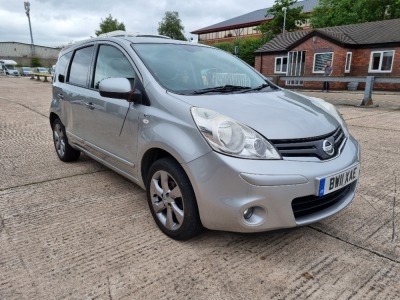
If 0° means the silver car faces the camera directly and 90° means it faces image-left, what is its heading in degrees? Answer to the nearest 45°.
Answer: approximately 315°

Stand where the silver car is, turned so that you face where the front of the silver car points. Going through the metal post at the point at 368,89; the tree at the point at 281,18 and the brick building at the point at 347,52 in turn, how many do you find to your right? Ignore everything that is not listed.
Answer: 0

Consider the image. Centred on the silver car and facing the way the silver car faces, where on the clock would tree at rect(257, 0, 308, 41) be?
The tree is roughly at 8 o'clock from the silver car.

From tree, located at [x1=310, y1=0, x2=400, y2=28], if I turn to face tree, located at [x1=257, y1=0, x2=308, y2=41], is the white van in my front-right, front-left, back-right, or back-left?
front-left

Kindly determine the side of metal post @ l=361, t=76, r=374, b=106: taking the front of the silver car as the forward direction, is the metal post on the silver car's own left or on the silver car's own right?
on the silver car's own left

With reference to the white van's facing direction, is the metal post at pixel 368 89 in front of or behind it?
in front

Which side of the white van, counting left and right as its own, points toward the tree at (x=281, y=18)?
front

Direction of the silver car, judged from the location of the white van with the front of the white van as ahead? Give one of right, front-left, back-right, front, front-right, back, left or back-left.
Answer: front-right

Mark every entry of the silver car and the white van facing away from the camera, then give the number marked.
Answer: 0

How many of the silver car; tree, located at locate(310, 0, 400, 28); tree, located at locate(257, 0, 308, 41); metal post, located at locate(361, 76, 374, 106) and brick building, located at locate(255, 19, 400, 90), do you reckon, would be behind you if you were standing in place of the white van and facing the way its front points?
0

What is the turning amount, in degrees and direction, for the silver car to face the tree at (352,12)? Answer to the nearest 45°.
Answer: approximately 90° to its left

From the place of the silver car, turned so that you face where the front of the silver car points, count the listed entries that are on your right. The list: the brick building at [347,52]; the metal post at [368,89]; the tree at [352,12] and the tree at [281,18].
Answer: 0

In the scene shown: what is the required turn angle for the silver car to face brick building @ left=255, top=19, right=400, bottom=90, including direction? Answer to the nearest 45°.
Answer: approximately 90° to its left
